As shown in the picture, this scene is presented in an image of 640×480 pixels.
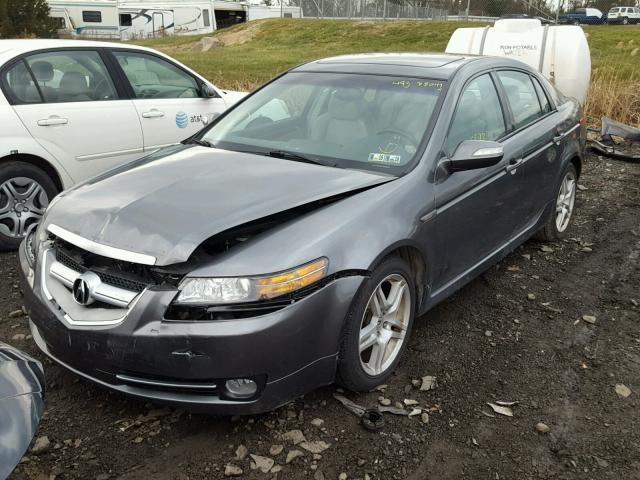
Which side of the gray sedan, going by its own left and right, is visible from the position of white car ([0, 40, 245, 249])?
right

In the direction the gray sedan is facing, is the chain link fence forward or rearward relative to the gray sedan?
rearward

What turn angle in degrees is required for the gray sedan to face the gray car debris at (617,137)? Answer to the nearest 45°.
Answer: approximately 180°

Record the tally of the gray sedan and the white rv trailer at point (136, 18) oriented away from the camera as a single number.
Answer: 0

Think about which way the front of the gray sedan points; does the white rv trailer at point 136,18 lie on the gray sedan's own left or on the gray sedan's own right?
on the gray sedan's own right

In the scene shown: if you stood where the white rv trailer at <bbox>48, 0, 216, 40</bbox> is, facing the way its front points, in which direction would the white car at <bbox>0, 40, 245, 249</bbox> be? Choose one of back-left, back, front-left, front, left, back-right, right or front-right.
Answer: right
